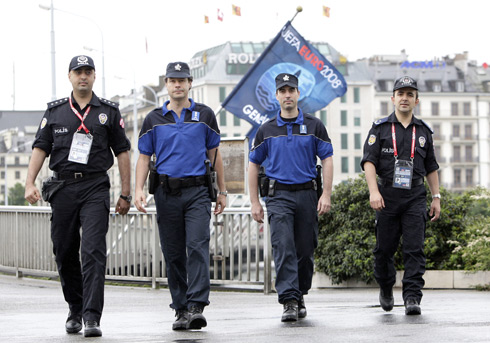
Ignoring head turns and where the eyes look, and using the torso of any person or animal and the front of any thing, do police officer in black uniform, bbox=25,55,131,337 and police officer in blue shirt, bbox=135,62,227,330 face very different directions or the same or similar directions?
same or similar directions

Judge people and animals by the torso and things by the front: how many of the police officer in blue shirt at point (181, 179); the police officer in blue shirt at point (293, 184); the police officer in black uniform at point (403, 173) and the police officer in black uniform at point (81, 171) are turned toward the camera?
4

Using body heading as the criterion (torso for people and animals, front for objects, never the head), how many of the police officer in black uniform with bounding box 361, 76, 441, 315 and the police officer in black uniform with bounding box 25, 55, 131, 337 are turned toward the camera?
2

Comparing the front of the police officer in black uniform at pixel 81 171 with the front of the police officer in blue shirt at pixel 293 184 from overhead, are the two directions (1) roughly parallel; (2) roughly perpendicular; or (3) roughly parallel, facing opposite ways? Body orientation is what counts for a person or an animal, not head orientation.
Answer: roughly parallel

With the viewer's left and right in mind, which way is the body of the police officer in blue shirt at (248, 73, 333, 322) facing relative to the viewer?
facing the viewer

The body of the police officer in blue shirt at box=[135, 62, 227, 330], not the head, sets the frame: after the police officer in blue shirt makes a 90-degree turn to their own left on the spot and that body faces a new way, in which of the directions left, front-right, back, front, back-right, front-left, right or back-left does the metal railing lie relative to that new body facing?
left

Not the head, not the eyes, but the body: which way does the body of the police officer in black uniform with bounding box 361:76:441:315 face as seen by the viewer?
toward the camera

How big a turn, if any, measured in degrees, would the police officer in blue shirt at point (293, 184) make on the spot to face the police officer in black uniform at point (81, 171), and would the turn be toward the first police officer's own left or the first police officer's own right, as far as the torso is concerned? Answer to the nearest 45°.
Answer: approximately 45° to the first police officer's own right

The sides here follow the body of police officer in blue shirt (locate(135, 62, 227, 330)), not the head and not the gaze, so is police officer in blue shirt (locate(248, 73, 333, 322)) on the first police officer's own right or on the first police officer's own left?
on the first police officer's own left

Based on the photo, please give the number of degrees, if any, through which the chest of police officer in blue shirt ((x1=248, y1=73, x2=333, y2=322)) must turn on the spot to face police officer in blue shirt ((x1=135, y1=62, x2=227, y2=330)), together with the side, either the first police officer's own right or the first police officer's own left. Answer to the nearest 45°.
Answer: approximately 45° to the first police officer's own right

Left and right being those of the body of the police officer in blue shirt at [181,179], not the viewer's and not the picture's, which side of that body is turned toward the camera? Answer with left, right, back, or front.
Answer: front

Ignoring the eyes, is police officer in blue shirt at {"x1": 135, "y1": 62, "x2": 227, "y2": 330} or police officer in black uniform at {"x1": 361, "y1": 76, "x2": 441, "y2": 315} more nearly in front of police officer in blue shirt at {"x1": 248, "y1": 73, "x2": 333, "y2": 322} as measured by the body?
the police officer in blue shirt
